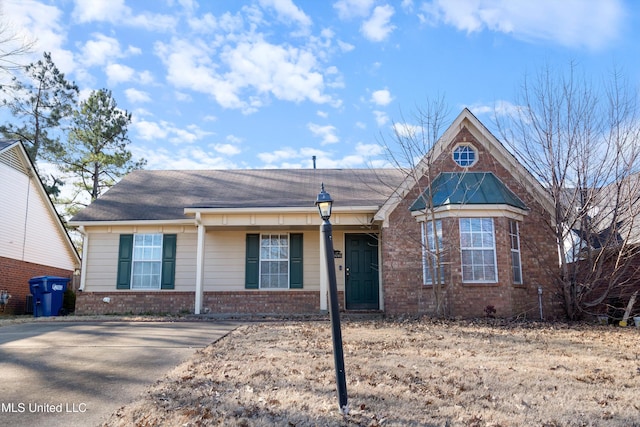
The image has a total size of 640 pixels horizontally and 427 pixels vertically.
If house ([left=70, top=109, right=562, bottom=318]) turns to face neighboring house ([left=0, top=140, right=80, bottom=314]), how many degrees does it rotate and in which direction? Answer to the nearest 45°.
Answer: approximately 90° to its right

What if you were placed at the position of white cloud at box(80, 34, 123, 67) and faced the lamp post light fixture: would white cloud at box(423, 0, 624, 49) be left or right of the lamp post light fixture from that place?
left

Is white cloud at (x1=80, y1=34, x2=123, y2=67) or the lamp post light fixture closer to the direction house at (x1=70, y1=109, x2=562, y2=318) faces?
the lamp post light fixture

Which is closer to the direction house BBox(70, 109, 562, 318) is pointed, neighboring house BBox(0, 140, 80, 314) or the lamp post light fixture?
the lamp post light fixture

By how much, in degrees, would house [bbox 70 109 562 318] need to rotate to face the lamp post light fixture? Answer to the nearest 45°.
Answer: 0° — it already faces it

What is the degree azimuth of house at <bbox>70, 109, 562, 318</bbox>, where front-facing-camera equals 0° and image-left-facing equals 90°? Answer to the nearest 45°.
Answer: approximately 0°
